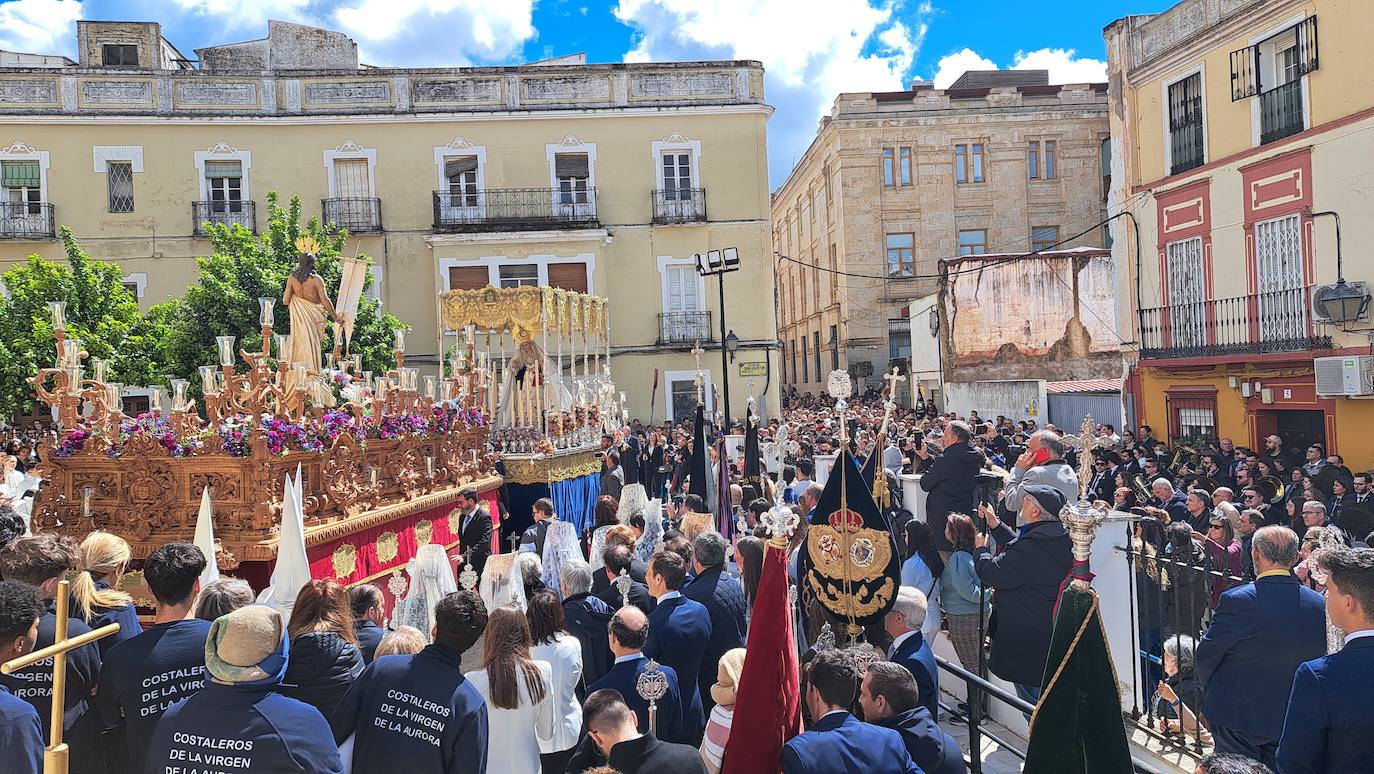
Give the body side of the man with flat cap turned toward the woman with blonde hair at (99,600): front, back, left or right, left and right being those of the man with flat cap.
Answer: left

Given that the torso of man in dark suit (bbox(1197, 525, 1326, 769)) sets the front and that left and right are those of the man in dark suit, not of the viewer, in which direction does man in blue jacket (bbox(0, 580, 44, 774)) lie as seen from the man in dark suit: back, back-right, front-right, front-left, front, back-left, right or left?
back-left

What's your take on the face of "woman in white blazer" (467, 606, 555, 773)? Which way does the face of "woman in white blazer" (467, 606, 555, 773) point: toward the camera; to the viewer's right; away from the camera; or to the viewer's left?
away from the camera

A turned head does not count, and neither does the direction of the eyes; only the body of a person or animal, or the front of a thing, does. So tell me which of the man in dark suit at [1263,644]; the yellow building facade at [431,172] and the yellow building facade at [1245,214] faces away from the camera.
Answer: the man in dark suit

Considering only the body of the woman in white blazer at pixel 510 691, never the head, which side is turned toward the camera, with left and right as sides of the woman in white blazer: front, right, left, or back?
back

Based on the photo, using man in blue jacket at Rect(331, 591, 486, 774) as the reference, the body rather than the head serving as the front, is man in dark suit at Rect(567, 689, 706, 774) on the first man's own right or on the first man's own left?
on the first man's own right

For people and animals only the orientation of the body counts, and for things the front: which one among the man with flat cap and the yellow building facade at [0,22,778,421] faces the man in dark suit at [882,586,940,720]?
the yellow building facade

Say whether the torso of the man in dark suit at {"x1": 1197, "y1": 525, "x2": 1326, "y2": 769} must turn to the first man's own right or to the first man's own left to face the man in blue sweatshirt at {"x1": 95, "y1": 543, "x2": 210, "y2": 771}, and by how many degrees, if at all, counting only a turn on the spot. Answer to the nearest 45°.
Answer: approximately 135° to the first man's own left

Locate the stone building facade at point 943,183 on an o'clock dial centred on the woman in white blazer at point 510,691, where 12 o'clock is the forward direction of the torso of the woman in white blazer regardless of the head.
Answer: The stone building facade is roughly at 1 o'clock from the woman in white blazer.

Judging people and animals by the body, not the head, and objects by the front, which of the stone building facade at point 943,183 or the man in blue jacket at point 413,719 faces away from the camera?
the man in blue jacket

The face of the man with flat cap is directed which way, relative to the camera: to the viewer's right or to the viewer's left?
to the viewer's left

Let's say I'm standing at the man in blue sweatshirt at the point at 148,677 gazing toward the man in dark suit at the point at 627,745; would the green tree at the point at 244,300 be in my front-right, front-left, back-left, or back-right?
back-left

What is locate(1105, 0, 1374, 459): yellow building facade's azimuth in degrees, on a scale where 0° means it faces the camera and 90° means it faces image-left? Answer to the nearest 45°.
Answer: approximately 45°

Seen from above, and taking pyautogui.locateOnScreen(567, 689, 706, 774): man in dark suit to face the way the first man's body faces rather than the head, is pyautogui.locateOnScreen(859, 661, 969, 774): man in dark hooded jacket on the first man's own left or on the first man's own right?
on the first man's own right

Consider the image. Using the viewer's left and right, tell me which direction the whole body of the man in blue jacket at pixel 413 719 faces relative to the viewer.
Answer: facing away from the viewer

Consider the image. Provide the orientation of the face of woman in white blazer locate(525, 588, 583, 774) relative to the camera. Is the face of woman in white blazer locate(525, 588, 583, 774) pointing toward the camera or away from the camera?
away from the camera

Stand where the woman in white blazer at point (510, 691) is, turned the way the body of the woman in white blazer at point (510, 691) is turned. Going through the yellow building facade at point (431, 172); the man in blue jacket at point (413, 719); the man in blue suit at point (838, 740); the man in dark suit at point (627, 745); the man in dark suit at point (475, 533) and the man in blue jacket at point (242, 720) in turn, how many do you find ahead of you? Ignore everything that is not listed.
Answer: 2
